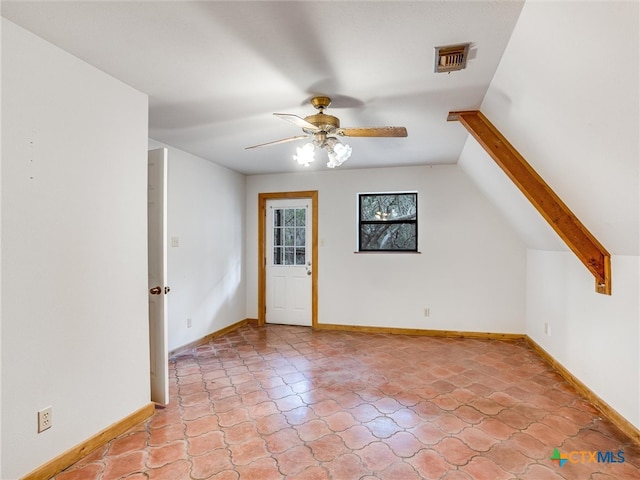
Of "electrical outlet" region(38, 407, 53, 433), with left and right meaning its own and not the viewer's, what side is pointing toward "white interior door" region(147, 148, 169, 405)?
left

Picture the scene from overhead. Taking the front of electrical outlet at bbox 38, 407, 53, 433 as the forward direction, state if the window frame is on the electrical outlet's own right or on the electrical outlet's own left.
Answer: on the electrical outlet's own left

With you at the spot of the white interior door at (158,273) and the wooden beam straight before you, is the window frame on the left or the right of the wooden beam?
left

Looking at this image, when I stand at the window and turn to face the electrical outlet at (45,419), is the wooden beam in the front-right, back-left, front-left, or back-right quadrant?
front-left

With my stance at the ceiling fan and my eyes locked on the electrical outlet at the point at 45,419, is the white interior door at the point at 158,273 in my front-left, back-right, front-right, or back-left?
front-right

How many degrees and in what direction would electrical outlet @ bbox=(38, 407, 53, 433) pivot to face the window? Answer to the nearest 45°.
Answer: approximately 45° to its left

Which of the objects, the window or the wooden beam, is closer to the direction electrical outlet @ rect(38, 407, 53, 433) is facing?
the wooden beam

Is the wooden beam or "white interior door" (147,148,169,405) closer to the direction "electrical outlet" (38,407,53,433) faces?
the wooden beam

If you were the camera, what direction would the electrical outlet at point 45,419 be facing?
facing the viewer and to the right of the viewer

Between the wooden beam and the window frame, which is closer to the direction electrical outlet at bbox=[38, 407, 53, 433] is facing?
the wooden beam

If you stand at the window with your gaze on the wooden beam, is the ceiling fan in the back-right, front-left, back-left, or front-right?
front-right

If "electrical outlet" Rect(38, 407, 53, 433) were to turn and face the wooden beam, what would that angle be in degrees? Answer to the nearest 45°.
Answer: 0° — it already faces it
